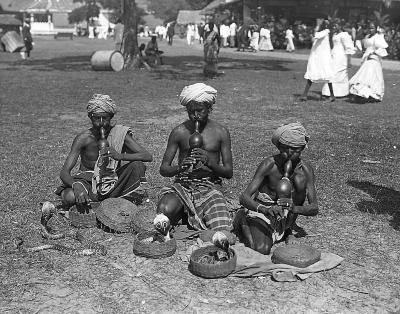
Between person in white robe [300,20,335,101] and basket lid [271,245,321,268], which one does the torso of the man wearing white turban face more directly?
the basket lid

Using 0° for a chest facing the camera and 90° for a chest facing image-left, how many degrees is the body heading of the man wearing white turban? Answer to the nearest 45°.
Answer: approximately 0°

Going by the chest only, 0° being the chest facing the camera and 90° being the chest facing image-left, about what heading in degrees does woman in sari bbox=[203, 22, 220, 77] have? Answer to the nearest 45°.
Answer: approximately 0°

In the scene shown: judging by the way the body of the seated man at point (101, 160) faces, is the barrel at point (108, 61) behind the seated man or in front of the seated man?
behind

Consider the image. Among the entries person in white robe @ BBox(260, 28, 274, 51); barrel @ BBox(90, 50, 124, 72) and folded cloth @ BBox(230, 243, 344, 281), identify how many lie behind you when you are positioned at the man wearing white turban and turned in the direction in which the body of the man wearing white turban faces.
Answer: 2

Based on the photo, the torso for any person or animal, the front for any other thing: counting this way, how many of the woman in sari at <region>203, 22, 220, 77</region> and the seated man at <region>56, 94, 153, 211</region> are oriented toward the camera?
2

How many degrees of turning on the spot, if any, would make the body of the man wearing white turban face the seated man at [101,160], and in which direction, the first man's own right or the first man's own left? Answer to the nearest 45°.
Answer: approximately 90° to the first man's own right

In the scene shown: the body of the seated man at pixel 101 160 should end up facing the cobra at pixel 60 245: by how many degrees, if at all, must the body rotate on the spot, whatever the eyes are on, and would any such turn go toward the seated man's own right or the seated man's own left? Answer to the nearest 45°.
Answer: approximately 45° to the seated man's own right

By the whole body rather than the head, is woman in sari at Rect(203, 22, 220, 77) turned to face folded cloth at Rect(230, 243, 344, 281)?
yes
